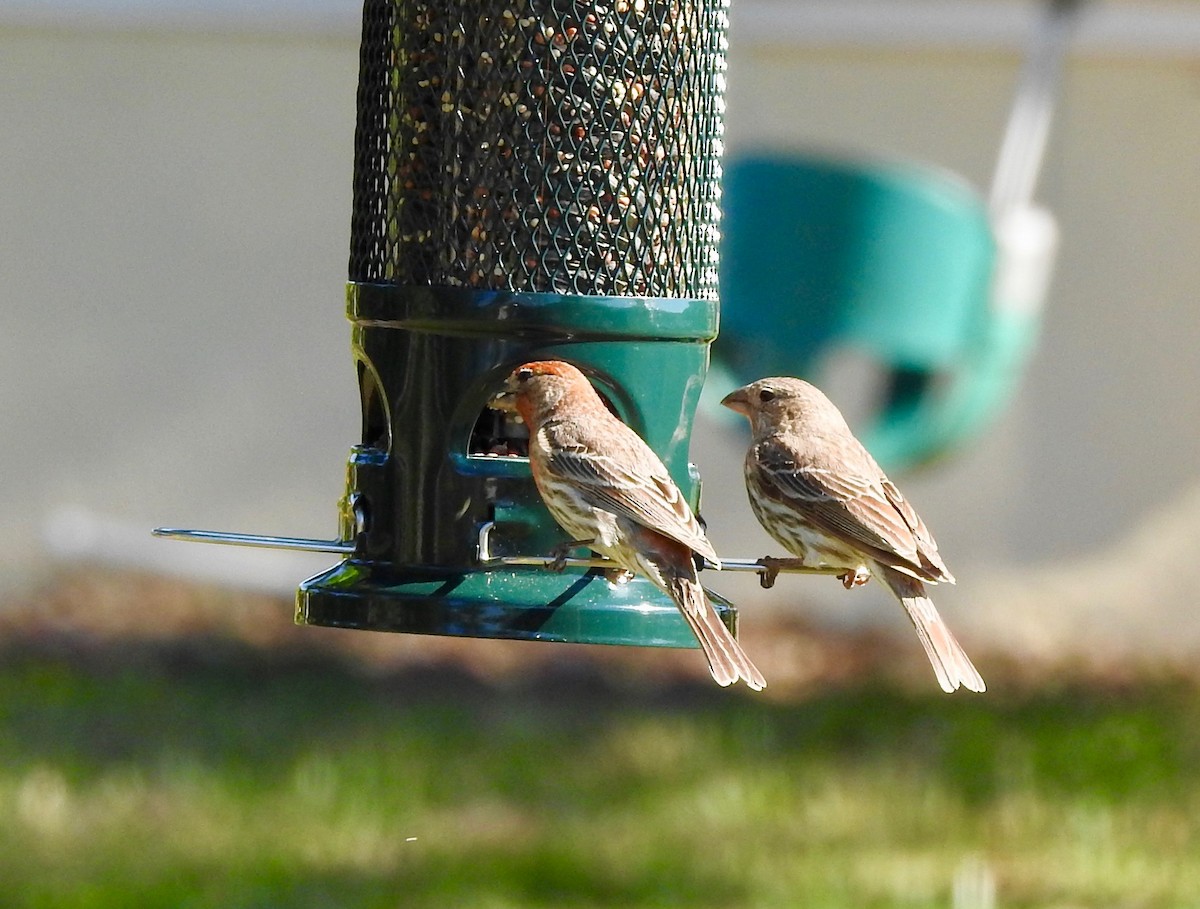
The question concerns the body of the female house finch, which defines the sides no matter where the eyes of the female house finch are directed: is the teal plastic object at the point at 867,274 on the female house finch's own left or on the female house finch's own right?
on the female house finch's own right

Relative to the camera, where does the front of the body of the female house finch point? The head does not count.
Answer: to the viewer's left

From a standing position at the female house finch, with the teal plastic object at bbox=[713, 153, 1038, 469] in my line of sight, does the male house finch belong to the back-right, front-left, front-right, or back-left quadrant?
back-left

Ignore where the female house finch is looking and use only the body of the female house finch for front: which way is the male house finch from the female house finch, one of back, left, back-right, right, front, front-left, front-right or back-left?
front-left

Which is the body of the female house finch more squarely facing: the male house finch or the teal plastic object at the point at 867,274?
the male house finch
